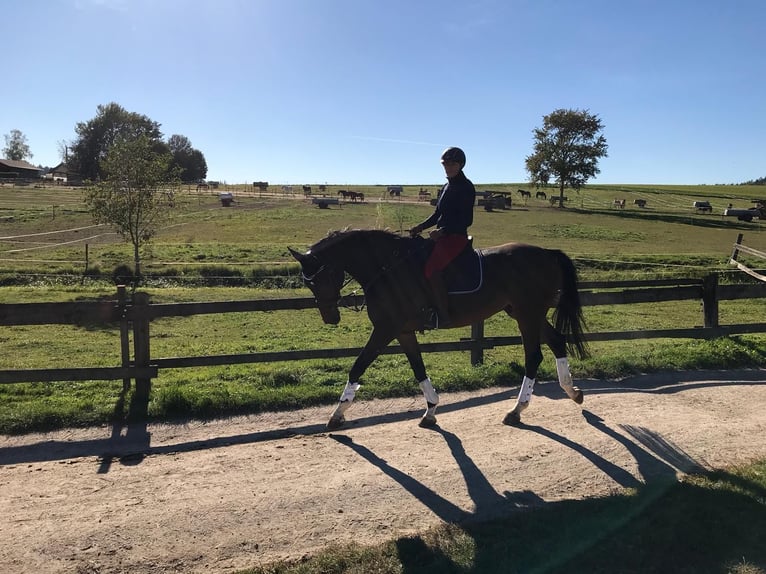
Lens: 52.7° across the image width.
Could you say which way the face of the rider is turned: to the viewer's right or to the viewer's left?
to the viewer's left

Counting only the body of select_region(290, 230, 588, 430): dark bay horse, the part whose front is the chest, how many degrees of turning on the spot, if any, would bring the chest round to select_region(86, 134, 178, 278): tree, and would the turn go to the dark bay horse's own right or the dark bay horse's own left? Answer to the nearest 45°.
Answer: approximately 45° to the dark bay horse's own right

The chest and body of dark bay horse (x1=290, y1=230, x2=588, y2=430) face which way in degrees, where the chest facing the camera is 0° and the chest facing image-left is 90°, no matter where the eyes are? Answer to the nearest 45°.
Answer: approximately 90°
